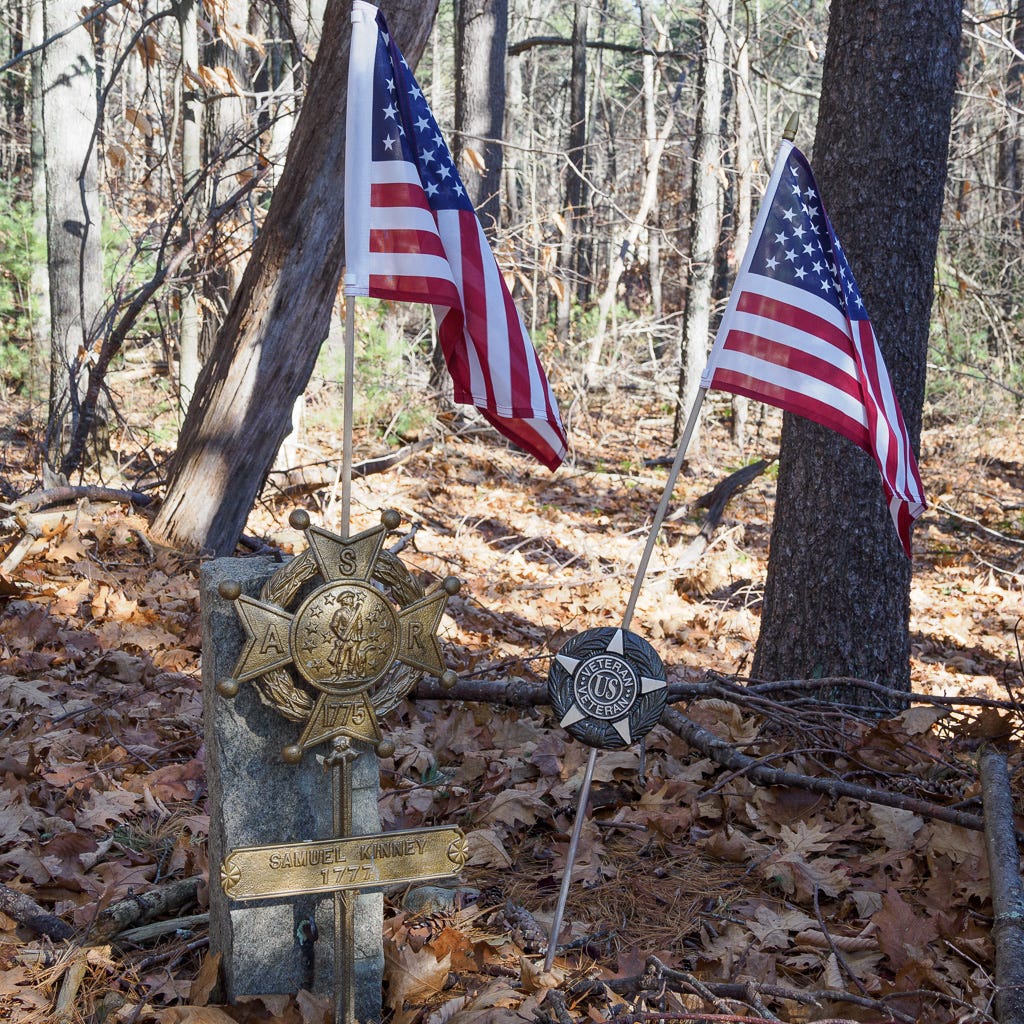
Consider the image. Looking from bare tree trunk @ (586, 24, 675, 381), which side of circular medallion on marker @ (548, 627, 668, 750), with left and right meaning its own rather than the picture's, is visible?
back

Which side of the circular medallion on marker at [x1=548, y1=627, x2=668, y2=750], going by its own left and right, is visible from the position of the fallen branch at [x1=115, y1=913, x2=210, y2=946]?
right

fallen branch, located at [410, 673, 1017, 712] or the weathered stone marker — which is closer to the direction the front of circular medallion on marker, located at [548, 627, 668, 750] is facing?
the weathered stone marker

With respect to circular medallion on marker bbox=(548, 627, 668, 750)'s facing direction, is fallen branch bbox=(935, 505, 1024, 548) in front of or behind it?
behind

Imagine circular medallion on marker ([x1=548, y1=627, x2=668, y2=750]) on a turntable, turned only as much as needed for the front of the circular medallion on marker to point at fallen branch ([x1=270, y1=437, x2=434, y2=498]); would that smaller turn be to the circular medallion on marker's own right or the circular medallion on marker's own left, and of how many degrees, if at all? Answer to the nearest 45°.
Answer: approximately 180°

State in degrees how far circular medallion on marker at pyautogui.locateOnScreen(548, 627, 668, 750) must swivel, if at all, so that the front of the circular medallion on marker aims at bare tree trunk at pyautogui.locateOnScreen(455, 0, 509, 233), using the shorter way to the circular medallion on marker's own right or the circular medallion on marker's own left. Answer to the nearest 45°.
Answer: approximately 180°

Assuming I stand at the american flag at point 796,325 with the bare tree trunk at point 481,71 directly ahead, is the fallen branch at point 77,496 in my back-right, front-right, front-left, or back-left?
front-left

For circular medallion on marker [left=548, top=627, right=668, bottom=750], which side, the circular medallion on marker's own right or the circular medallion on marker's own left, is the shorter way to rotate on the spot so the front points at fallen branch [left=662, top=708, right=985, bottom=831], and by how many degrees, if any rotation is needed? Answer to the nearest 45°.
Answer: approximately 135° to the circular medallion on marker's own left

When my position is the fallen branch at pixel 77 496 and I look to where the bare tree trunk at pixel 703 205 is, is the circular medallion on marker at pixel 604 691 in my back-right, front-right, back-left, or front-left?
back-right

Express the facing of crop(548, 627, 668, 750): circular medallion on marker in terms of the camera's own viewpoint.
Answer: facing the viewer

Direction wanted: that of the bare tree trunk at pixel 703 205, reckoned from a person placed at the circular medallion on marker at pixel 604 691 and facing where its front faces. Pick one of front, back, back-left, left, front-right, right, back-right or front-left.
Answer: back

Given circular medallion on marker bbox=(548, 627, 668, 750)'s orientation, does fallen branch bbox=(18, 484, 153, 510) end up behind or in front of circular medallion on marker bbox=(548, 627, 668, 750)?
behind

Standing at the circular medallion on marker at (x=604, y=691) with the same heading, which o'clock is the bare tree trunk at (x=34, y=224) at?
The bare tree trunk is roughly at 5 o'clock from the circular medallion on marker.
